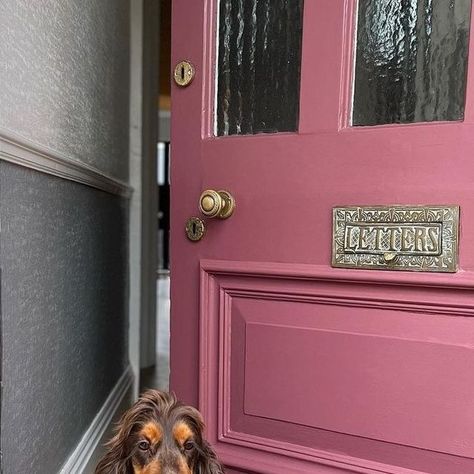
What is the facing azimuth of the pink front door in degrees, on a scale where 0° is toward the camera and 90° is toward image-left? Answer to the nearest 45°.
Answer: approximately 45°

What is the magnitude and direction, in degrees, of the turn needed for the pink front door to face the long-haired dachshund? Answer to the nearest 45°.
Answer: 0° — it already faces it
